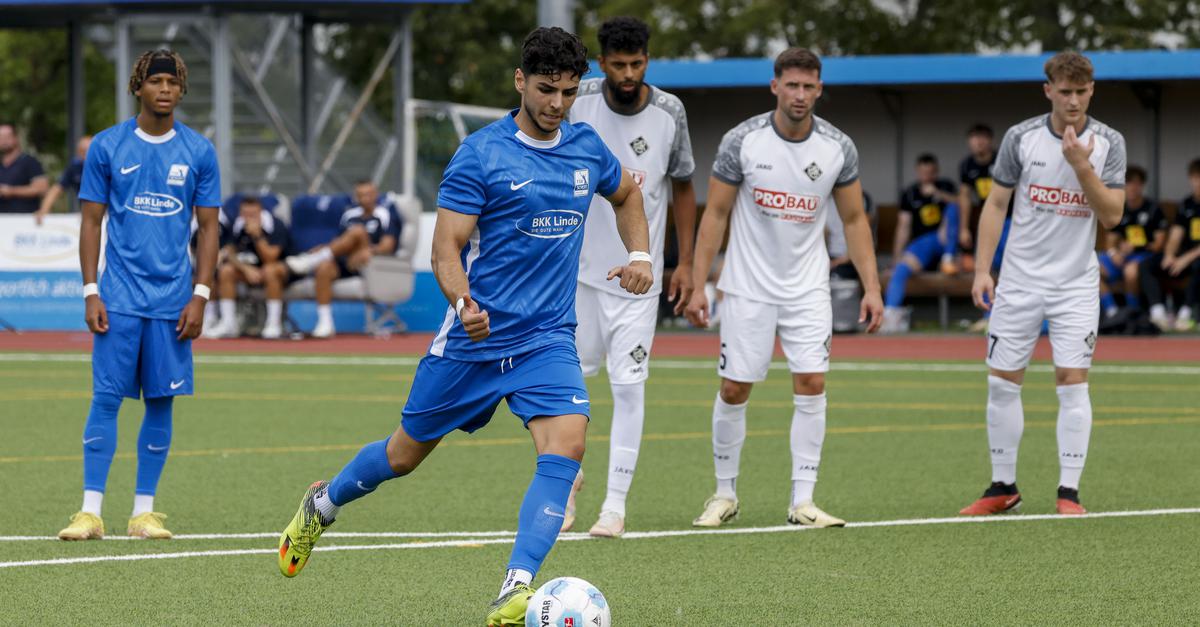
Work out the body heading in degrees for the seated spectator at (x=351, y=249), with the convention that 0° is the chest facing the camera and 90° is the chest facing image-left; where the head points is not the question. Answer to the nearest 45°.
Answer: approximately 45°

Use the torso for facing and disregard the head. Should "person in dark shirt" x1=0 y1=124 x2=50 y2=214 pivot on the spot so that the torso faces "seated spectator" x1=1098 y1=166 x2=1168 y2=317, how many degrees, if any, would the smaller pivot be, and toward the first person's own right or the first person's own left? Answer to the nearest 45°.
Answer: approximately 45° to the first person's own left

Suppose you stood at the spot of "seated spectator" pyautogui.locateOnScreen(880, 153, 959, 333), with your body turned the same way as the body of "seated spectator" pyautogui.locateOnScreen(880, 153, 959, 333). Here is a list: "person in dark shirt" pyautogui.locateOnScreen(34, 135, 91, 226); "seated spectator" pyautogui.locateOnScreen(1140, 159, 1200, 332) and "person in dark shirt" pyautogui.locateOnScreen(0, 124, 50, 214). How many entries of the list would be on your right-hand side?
2

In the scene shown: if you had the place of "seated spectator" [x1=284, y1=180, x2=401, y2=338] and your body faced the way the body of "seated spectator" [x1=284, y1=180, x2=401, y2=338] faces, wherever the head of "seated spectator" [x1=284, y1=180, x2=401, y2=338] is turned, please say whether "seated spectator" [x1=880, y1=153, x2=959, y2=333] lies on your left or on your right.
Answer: on your left

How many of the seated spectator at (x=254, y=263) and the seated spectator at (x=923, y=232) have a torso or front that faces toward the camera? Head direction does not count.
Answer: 2

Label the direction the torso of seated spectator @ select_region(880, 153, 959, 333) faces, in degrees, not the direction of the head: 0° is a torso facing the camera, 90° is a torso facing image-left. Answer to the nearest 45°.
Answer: approximately 0°

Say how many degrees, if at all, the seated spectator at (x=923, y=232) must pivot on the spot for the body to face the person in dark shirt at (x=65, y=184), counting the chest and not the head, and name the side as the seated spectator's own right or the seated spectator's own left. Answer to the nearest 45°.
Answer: approximately 90° to the seated spectator's own right

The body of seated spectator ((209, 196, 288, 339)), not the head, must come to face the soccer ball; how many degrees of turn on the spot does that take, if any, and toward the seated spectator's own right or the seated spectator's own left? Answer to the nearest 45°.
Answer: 0° — they already face it

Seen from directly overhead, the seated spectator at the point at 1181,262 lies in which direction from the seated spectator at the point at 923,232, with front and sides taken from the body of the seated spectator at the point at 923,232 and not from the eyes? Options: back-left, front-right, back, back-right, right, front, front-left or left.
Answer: left

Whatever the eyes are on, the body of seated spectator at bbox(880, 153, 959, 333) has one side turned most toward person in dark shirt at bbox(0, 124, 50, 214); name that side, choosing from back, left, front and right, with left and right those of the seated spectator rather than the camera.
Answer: right
